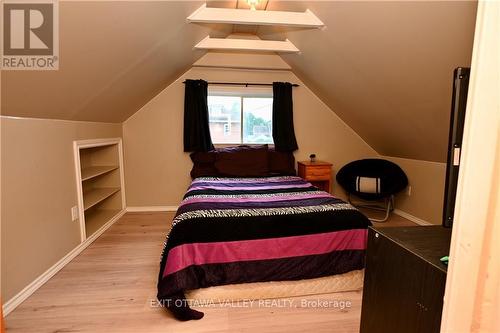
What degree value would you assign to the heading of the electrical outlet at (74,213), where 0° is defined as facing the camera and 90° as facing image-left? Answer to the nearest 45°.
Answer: approximately 315°

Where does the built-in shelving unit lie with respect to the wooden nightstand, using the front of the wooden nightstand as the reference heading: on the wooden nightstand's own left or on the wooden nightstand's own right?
on the wooden nightstand's own right

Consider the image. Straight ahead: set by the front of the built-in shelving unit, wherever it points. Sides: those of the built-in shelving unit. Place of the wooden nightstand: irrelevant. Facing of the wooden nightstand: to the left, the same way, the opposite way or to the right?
to the right

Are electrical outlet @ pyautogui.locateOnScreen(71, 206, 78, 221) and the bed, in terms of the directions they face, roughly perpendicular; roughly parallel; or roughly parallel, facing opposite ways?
roughly perpendicular

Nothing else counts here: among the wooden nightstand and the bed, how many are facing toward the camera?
2

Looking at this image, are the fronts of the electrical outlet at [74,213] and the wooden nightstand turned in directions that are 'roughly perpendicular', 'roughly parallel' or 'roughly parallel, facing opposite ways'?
roughly perpendicular

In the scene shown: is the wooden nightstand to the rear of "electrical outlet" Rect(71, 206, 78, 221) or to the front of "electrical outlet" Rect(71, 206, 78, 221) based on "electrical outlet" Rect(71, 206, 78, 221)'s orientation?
to the front

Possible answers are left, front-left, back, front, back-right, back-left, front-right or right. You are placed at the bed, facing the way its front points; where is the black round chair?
back-left

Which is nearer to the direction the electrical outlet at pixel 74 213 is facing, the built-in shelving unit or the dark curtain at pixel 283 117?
the dark curtain

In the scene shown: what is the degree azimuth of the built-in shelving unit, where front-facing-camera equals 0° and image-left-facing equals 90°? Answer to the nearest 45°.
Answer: approximately 315°

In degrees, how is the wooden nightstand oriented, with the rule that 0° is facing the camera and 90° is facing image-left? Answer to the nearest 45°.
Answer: approximately 0°

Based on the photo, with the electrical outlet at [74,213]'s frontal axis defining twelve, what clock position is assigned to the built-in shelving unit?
The built-in shelving unit is roughly at 8 o'clock from the electrical outlet.

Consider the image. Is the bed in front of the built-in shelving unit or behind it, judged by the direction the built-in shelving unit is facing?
in front

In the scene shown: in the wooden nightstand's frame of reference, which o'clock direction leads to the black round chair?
The black round chair is roughly at 9 o'clock from the wooden nightstand.
